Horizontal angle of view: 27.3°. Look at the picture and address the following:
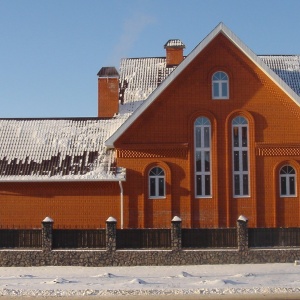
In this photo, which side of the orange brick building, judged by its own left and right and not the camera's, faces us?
front
